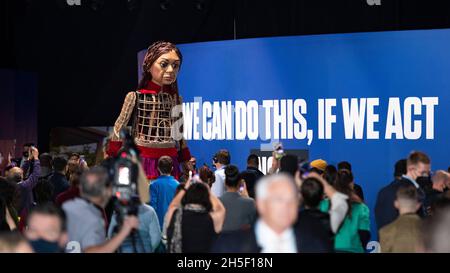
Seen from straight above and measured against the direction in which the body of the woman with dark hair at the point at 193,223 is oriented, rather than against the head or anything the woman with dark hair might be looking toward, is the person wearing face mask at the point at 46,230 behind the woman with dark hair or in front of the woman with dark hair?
behind

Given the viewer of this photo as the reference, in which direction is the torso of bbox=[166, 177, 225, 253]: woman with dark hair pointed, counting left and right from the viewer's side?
facing away from the viewer

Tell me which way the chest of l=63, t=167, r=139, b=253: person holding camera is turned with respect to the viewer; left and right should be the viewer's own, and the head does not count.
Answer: facing away from the viewer and to the right of the viewer

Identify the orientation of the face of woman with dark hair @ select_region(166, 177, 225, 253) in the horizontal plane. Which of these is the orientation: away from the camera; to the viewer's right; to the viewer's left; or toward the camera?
away from the camera

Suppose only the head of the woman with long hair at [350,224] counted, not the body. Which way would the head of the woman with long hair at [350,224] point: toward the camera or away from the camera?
away from the camera

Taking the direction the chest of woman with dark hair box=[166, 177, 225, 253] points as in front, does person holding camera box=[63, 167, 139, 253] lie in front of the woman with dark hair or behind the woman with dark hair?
behind

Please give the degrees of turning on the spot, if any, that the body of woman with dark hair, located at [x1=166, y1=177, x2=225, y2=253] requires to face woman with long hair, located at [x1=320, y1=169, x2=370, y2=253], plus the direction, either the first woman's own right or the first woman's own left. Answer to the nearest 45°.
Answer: approximately 90° to the first woman's own right
